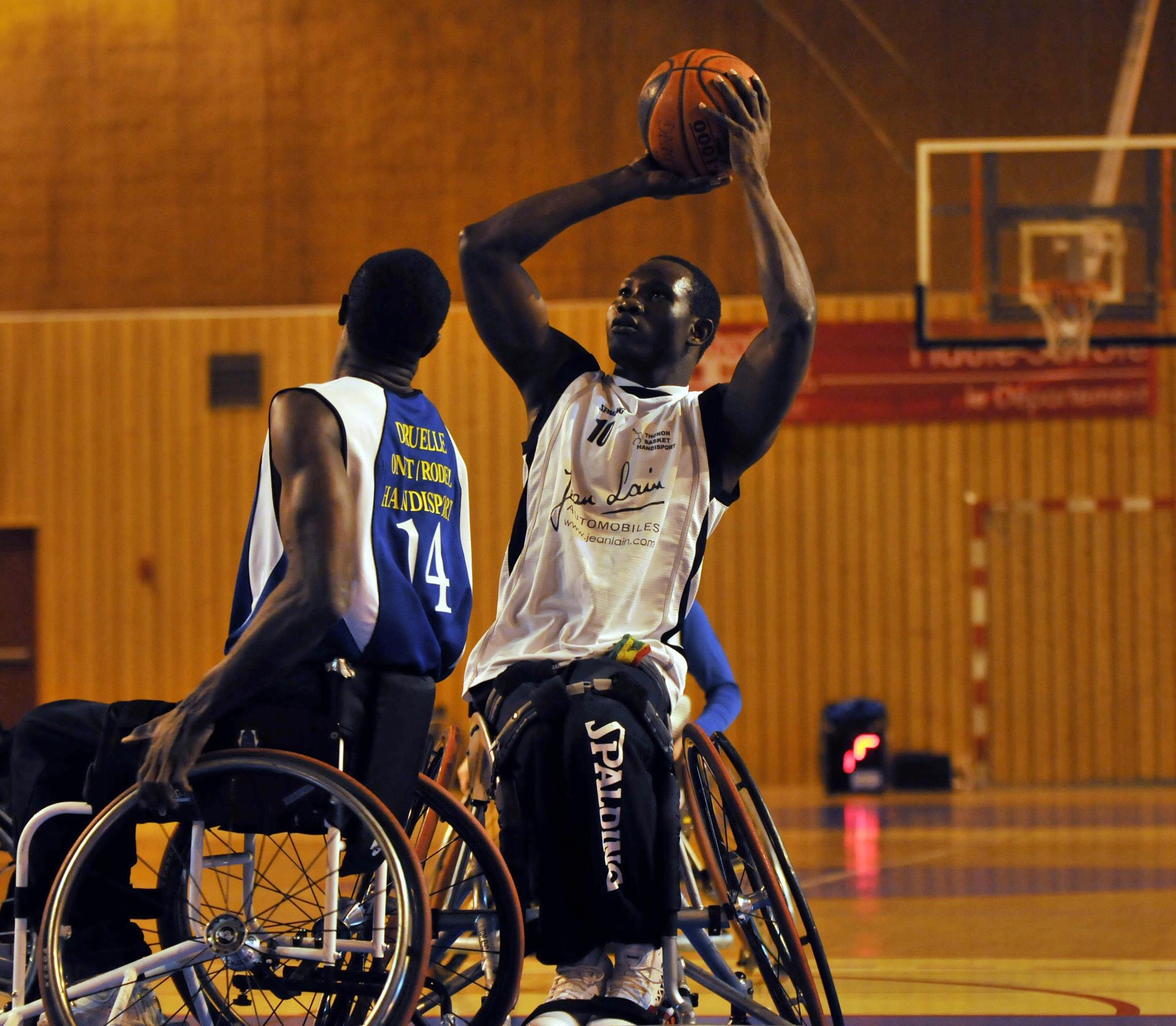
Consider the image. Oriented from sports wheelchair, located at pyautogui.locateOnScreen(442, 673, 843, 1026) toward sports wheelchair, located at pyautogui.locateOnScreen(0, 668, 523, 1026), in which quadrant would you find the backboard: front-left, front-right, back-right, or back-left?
back-right

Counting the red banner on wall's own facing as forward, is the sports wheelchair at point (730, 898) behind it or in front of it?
in front

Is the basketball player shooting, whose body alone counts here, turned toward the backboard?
no

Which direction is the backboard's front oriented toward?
toward the camera

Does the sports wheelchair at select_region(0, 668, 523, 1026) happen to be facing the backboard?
no

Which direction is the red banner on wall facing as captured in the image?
toward the camera

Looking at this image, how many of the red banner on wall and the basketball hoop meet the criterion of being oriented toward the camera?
2

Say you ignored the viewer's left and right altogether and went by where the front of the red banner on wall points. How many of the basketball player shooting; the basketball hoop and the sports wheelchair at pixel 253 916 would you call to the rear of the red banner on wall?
0

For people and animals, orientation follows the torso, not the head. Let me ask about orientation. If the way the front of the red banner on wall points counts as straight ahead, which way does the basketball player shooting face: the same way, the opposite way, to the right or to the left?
the same way

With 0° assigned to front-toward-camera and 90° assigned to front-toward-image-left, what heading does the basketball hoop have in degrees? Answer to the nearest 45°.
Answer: approximately 0°

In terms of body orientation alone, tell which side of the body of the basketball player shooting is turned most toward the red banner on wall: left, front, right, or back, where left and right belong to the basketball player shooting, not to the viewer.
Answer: back

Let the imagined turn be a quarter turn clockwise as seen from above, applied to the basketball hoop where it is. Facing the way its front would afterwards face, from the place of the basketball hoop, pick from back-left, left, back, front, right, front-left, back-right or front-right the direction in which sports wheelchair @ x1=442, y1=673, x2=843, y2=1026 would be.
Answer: left

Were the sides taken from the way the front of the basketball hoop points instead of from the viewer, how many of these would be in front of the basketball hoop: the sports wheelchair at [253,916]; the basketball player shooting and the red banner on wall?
2

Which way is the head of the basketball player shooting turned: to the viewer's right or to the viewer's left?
to the viewer's left

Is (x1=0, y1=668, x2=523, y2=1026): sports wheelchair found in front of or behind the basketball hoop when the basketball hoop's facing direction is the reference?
in front

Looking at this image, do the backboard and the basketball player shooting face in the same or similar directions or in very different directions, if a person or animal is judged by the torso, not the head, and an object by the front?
same or similar directions

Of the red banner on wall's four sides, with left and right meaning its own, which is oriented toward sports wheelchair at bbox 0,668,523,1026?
front

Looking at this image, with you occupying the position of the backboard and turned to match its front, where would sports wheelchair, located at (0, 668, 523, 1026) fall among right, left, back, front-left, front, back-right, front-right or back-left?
front
